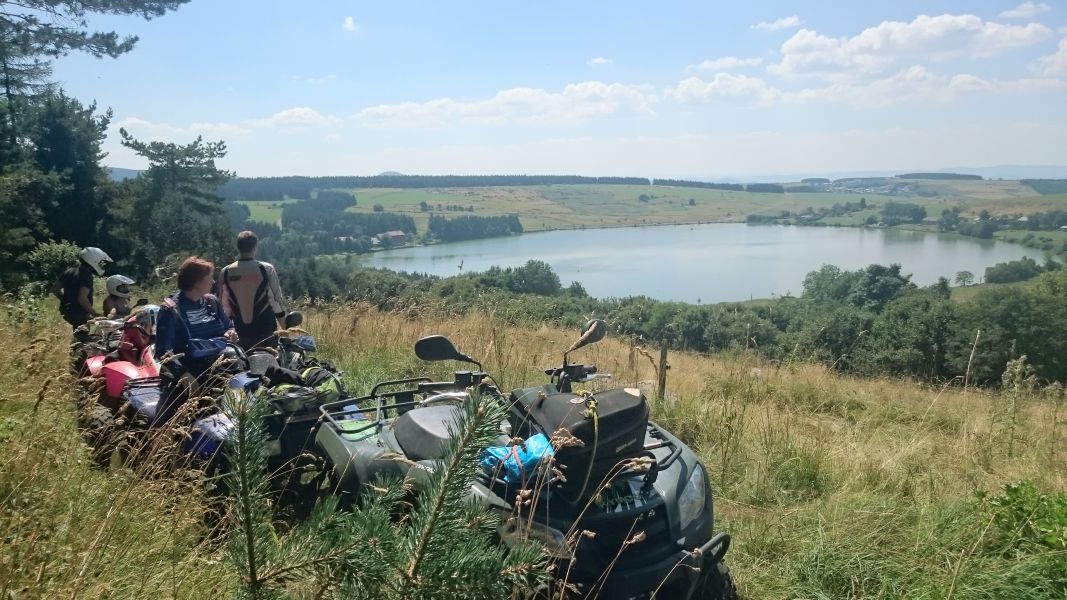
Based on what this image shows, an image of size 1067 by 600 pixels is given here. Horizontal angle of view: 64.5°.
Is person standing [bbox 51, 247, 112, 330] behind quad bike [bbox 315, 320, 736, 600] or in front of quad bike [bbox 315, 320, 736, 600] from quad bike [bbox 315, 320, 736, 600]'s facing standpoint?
behind

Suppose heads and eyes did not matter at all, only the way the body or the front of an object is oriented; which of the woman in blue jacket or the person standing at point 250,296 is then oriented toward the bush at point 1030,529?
the woman in blue jacket

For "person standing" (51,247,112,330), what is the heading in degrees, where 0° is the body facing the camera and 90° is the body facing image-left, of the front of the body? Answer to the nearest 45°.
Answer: approximately 270°

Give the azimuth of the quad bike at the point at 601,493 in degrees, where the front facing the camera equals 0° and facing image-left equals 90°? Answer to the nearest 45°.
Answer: approximately 315°

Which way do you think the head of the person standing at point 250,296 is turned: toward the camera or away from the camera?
away from the camera

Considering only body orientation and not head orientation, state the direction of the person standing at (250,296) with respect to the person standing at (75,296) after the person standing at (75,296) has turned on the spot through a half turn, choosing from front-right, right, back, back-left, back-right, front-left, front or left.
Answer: back-left

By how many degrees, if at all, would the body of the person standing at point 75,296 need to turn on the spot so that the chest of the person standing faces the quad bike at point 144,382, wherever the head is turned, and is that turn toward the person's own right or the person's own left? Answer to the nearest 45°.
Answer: approximately 90° to the person's own right

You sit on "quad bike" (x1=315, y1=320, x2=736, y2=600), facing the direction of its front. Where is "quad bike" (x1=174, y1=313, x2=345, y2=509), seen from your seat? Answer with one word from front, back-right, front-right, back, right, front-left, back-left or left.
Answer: back

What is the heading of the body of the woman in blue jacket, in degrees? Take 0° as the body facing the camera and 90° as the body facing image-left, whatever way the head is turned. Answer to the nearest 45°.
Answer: approximately 315°

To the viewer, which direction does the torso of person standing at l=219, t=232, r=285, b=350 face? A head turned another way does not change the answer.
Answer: away from the camera

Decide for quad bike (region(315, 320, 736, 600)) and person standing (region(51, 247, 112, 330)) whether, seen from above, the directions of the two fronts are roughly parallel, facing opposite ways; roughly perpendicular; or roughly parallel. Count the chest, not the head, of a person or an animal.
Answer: roughly perpendicular

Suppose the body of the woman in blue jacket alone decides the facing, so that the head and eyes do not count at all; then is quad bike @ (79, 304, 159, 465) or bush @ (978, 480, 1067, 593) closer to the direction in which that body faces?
the bush

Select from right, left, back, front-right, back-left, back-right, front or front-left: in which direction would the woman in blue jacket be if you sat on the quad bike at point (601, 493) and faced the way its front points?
back
